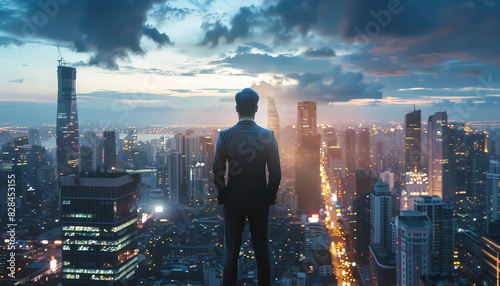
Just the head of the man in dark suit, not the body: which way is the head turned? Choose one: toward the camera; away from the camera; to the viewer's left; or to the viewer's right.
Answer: away from the camera

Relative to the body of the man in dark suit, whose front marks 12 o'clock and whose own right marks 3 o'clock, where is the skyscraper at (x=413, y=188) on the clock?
The skyscraper is roughly at 1 o'clock from the man in dark suit.

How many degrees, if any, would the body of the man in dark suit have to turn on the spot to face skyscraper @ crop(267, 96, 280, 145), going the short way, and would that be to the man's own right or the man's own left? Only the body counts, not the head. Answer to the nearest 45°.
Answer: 0° — they already face it

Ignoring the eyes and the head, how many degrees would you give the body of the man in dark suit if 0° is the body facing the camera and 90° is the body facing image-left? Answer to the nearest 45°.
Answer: approximately 180°

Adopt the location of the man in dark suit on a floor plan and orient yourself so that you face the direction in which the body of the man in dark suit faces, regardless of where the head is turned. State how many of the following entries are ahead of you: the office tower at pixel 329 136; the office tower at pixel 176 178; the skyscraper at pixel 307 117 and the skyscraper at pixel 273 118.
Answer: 4

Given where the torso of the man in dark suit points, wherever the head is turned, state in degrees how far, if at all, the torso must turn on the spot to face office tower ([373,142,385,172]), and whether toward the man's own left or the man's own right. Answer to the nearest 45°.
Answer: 0° — they already face it

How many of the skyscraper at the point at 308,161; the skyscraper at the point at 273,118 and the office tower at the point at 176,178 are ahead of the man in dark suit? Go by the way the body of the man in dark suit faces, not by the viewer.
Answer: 3

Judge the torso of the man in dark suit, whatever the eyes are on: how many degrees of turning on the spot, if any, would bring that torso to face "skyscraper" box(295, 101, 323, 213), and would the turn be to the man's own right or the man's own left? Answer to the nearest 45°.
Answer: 0° — they already face it

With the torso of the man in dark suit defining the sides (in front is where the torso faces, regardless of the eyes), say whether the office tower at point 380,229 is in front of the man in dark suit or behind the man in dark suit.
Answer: in front

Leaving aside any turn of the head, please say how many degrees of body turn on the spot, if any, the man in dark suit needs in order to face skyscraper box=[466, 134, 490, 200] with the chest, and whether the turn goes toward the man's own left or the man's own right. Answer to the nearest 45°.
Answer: approximately 45° to the man's own right

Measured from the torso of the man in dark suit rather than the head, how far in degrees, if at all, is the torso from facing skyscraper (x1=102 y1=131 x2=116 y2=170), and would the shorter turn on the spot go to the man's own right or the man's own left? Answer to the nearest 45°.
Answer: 0° — they already face it

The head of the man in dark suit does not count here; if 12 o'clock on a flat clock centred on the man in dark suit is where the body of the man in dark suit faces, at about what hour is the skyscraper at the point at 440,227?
The skyscraper is roughly at 1 o'clock from the man in dark suit.

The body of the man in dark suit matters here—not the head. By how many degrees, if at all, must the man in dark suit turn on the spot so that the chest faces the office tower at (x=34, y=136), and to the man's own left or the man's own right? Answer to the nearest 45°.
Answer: approximately 45° to the man's own left

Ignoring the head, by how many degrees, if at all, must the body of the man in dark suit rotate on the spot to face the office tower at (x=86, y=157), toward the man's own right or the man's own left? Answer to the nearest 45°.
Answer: approximately 45° to the man's own left

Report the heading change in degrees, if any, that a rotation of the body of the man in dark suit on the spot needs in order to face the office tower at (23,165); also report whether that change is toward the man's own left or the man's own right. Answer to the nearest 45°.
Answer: approximately 45° to the man's own left
